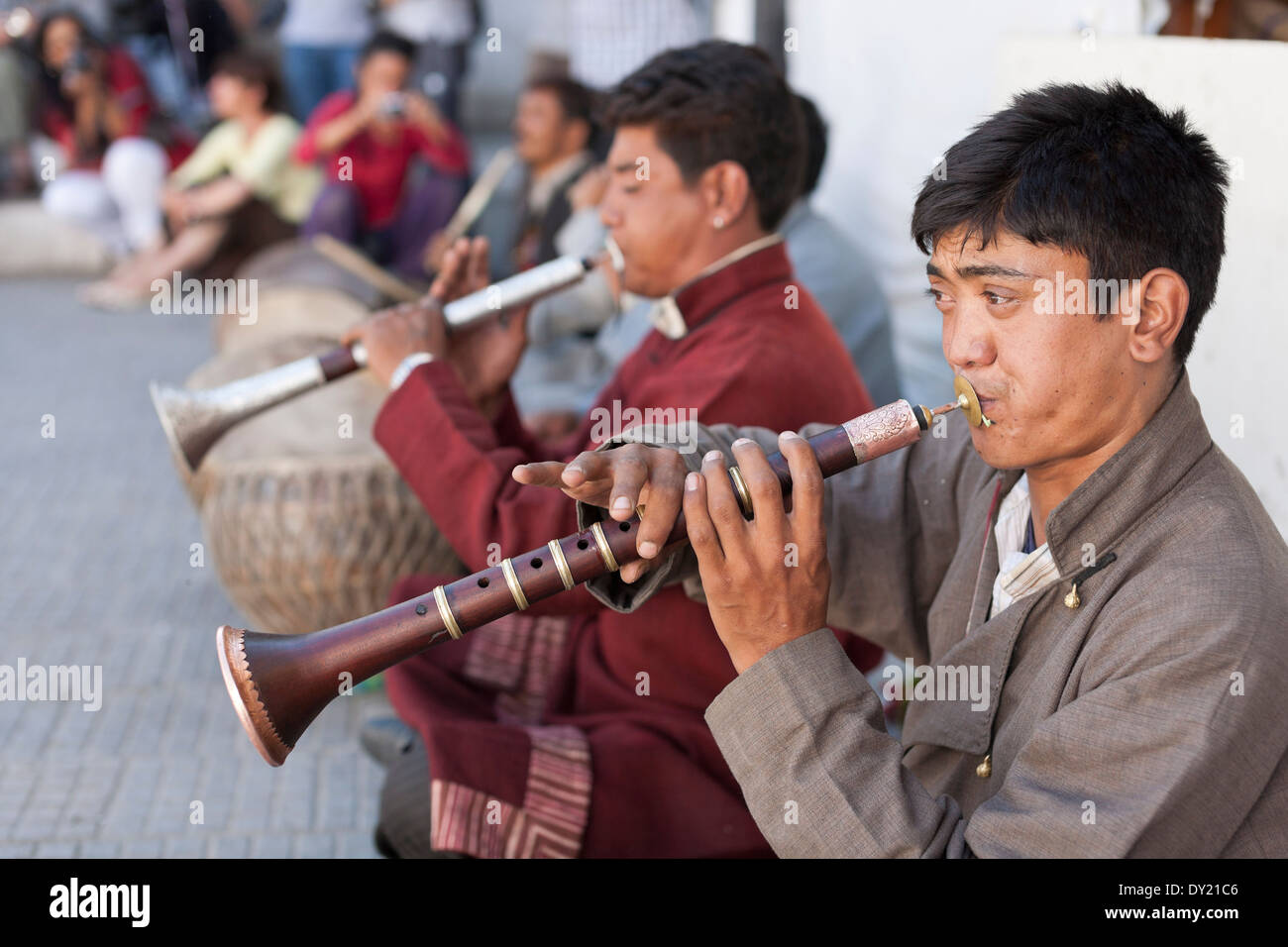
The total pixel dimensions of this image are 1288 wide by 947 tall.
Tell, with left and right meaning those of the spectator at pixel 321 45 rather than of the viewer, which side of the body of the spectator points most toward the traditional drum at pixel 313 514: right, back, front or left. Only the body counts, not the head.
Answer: front

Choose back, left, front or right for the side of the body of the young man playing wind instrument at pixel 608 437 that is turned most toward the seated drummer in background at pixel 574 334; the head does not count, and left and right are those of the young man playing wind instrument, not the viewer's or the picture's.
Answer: right

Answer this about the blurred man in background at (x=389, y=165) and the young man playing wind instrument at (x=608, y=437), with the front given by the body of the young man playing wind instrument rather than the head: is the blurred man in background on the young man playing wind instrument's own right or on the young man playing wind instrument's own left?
on the young man playing wind instrument's own right

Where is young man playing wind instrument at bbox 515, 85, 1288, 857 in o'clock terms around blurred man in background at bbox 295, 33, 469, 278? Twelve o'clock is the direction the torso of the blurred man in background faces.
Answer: The young man playing wind instrument is roughly at 12 o'clock from the blurred man in background.

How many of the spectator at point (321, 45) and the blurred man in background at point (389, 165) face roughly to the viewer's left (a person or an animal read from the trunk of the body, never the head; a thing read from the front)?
0

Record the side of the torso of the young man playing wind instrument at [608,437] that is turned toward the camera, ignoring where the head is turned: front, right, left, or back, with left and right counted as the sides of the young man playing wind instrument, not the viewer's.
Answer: left

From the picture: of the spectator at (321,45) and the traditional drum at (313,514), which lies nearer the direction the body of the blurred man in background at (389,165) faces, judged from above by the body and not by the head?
the traditional drum

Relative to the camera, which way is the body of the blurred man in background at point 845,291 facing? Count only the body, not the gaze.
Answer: to the viewer's left
